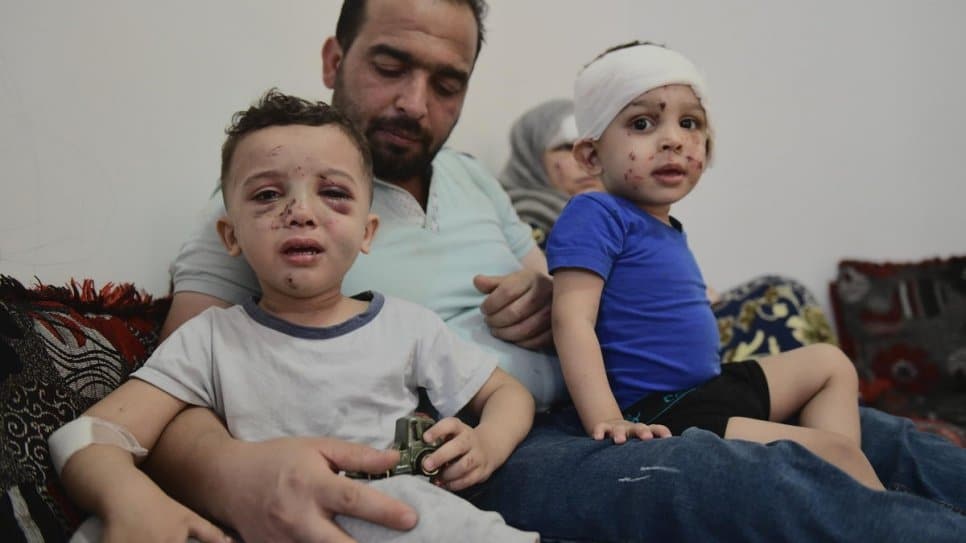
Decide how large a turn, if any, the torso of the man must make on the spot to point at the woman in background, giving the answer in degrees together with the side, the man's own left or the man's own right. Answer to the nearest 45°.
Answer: approximately 135° to the man's own left

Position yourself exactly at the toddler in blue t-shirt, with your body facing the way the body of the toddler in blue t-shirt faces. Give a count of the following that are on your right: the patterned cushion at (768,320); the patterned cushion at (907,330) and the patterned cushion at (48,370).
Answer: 1

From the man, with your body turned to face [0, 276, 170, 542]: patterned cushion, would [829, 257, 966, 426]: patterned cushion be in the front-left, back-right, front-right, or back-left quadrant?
back-right

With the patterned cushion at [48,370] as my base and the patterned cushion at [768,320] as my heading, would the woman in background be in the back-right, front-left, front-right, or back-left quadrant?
front-left

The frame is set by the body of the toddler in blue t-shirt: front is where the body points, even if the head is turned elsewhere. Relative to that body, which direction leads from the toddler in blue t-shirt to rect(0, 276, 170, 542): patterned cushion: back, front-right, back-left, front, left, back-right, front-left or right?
back

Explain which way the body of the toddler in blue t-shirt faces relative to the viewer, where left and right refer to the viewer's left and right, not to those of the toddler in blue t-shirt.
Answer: facing the viewer and to the right of the viewer

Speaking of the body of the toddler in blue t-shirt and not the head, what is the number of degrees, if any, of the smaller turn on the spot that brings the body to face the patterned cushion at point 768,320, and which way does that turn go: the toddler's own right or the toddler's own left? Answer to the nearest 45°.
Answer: approximately 135° to the toddler's own left

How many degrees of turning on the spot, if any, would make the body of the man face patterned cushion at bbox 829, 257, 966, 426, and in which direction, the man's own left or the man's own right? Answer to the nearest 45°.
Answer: approximately 90° to the man's own left

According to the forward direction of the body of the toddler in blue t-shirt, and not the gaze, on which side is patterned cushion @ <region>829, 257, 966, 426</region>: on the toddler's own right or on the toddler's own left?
on the toddler's own left
